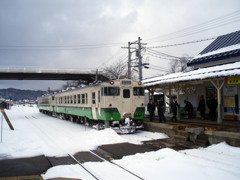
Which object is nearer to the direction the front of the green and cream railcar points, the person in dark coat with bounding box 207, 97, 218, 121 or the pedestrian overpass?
the person in dark coat

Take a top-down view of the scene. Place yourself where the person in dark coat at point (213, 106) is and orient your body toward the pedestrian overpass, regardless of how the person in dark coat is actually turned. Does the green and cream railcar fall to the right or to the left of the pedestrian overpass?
left

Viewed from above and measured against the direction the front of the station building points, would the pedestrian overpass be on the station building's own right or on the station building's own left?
on the station building's own right

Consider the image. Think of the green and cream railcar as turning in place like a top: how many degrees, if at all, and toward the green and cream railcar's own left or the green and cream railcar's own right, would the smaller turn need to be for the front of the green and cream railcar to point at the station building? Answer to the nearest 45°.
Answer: approximately 45° to the green and cream railcar's own left

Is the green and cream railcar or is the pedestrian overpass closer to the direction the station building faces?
the green and cream railcar
